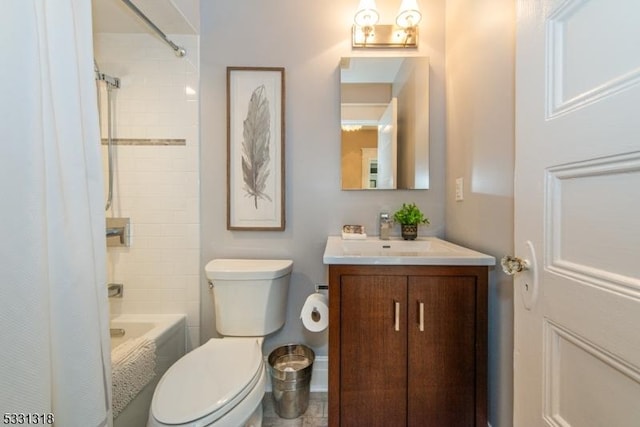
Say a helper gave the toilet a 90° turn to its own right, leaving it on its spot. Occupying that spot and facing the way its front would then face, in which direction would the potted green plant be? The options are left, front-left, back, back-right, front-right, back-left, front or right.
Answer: back-right

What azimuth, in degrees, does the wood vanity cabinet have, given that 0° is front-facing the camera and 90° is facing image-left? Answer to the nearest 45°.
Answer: approximately 0°
